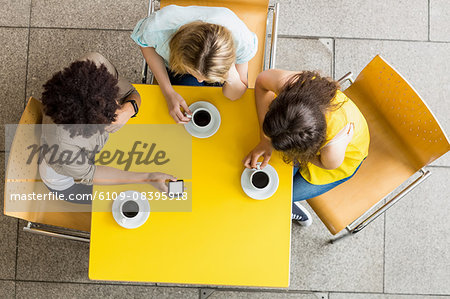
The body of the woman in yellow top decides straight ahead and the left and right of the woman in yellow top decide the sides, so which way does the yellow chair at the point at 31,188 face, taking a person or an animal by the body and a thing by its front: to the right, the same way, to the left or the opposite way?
the opposite way

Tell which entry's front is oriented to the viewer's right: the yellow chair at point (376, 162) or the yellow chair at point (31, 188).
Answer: the yellow chair at point (31, 188)

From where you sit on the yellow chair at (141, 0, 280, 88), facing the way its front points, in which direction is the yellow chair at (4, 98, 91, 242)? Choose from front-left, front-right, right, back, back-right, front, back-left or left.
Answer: front-right

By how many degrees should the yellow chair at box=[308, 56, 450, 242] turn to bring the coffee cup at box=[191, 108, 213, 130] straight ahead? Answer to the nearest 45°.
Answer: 0° — it already faces it

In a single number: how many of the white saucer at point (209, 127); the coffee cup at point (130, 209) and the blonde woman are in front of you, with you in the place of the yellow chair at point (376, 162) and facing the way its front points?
3

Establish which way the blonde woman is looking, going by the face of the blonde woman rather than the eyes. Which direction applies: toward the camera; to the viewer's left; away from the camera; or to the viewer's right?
toward the camera

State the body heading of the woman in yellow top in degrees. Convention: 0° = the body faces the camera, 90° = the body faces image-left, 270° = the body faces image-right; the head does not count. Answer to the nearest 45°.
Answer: approximately 45°

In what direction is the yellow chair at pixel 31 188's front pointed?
to the viewer's right

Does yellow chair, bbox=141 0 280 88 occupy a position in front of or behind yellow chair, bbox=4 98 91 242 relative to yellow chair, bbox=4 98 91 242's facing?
in front

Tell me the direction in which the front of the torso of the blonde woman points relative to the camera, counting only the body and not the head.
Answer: toward the camera

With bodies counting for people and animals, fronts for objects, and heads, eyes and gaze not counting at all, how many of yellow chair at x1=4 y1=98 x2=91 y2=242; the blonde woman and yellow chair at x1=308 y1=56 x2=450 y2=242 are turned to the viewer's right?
1

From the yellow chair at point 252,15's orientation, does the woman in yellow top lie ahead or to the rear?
ahead

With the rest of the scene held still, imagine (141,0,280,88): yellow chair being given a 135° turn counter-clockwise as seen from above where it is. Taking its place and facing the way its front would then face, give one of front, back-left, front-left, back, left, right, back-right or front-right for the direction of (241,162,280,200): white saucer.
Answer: back-right

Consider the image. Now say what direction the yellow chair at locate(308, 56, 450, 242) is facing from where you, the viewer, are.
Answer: facing the viewer and to the left of the viewer
